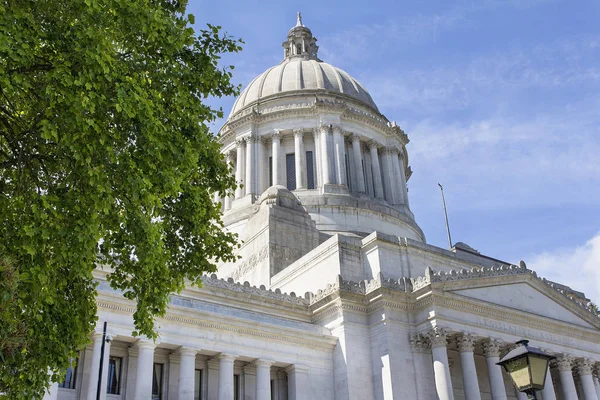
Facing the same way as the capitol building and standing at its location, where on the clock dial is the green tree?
The green tree is roughly at 2 o'clock from the capitol building.

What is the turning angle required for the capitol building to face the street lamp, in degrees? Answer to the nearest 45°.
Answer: approximately 45° to its right

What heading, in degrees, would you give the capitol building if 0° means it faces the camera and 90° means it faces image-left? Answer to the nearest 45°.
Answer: approximately 315°
